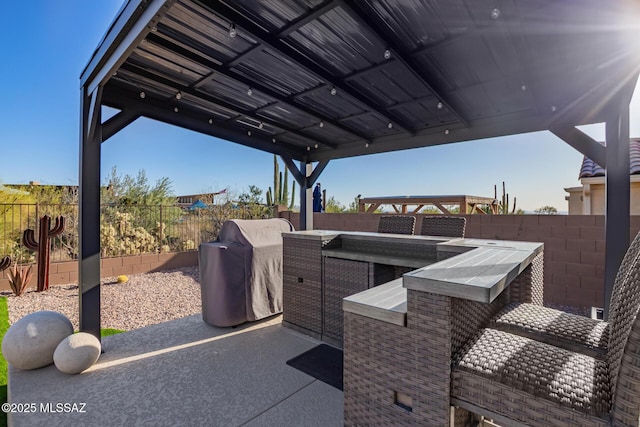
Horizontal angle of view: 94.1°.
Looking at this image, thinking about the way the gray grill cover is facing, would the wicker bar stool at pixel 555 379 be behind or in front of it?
in front

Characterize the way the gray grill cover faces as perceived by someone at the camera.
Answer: facing the viewer and to the right of the viewer

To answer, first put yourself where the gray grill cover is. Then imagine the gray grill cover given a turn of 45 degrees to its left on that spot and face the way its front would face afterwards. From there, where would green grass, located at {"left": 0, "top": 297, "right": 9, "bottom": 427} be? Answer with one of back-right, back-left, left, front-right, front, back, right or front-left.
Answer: back

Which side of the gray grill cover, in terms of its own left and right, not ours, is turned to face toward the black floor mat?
front

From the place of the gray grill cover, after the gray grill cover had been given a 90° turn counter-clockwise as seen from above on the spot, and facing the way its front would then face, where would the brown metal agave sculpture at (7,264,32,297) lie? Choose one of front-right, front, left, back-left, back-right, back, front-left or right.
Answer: left

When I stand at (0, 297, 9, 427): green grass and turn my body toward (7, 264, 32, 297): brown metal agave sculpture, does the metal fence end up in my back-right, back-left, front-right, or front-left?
front-right

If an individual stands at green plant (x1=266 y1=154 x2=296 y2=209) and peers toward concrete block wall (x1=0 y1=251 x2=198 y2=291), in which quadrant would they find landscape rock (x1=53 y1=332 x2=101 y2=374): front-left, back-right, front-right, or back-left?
front-left

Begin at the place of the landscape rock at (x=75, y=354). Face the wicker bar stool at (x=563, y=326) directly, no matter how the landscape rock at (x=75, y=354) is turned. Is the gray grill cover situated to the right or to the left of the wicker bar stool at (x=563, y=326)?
left

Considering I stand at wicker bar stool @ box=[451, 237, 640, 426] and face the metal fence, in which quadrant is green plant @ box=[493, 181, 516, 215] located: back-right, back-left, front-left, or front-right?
front-right

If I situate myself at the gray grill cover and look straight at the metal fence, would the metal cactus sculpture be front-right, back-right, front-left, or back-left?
front-left

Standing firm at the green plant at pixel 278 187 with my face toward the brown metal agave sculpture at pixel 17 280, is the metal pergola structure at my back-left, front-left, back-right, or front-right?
front-left

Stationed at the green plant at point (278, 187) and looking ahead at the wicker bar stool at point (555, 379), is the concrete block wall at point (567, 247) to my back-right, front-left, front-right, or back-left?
front-left

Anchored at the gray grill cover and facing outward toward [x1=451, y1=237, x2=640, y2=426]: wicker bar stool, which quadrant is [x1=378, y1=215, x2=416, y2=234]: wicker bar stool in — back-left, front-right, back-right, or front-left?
front-left

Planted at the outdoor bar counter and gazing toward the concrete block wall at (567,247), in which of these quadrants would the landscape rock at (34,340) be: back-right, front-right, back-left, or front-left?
back-left

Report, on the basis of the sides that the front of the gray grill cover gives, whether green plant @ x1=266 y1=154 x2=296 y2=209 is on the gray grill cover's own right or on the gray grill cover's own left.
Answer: on the gray grill cover's own left

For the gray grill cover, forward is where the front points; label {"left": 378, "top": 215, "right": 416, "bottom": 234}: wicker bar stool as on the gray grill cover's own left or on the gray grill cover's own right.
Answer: on the gray grill cover's own left

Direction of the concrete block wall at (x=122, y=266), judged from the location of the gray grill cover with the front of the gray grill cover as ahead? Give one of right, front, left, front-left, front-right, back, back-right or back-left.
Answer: back
